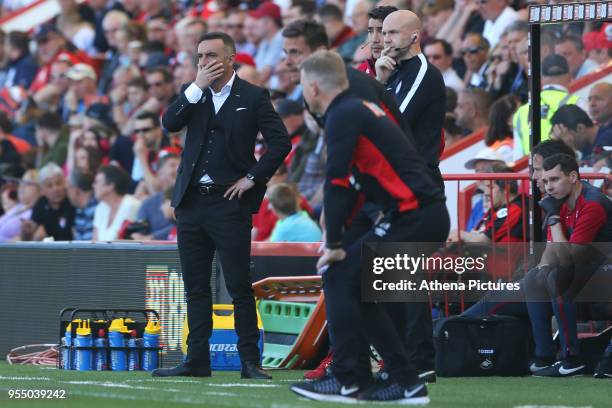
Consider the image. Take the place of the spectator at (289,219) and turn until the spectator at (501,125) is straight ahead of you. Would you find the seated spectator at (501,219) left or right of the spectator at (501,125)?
right

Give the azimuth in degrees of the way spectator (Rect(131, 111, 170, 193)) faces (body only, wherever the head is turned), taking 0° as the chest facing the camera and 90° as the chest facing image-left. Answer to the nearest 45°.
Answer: approximately 45°

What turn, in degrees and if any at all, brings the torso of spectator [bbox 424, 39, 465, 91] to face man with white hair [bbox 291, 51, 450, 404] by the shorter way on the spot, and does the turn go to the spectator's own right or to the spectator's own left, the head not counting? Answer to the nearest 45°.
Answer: approximately 45° to the spectator's own left

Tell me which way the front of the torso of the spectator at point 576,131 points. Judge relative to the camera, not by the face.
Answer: to the viewer's left

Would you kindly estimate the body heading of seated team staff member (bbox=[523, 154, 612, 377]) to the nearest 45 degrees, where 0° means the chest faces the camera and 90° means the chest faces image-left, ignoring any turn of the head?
approximately 45°
